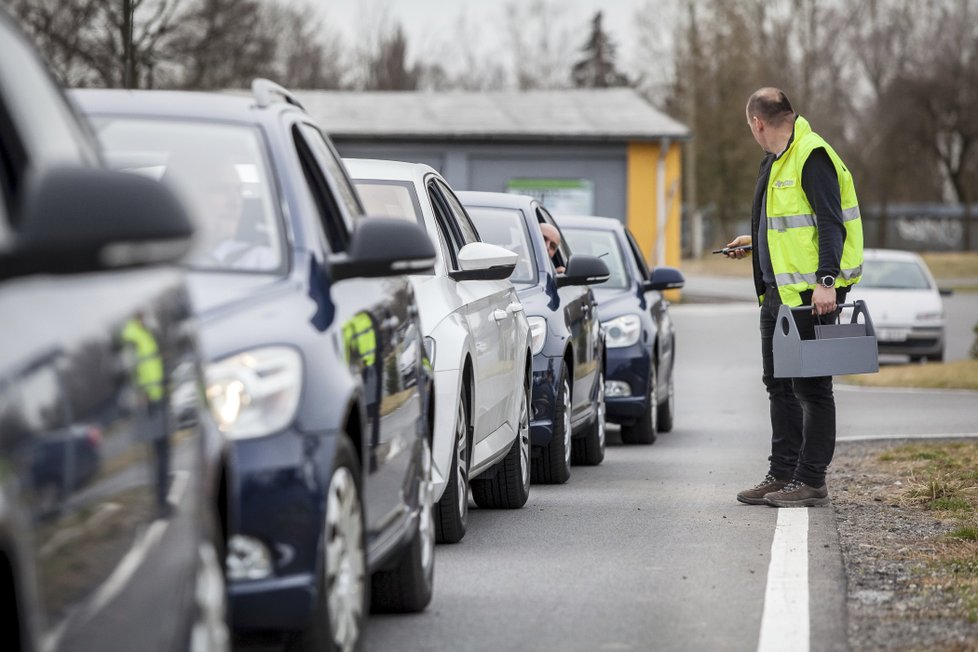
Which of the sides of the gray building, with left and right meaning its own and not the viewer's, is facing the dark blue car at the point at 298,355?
front

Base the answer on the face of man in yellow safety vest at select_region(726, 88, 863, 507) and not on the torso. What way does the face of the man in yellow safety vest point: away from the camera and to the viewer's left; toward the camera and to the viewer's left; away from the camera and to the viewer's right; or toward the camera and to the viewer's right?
away from the camera and to the viewer's left

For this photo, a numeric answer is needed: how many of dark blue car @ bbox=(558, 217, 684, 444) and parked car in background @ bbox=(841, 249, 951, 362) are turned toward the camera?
2

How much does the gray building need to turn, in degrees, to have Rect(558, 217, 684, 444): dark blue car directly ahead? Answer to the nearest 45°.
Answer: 0° — it already faces it

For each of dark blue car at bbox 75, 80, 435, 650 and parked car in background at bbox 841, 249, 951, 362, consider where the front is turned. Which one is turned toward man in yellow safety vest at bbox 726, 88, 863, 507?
the parked car in background

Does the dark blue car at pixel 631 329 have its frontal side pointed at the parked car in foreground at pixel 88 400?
yes

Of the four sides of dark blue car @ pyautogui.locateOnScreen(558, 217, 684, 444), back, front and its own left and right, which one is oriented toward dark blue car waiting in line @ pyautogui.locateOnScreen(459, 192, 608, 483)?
front

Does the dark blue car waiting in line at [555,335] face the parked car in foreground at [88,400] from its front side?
yes

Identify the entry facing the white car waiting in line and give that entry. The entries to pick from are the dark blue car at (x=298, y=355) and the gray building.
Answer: the gray building

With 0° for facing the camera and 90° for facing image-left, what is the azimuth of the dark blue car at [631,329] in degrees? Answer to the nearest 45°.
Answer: approximately 0°
